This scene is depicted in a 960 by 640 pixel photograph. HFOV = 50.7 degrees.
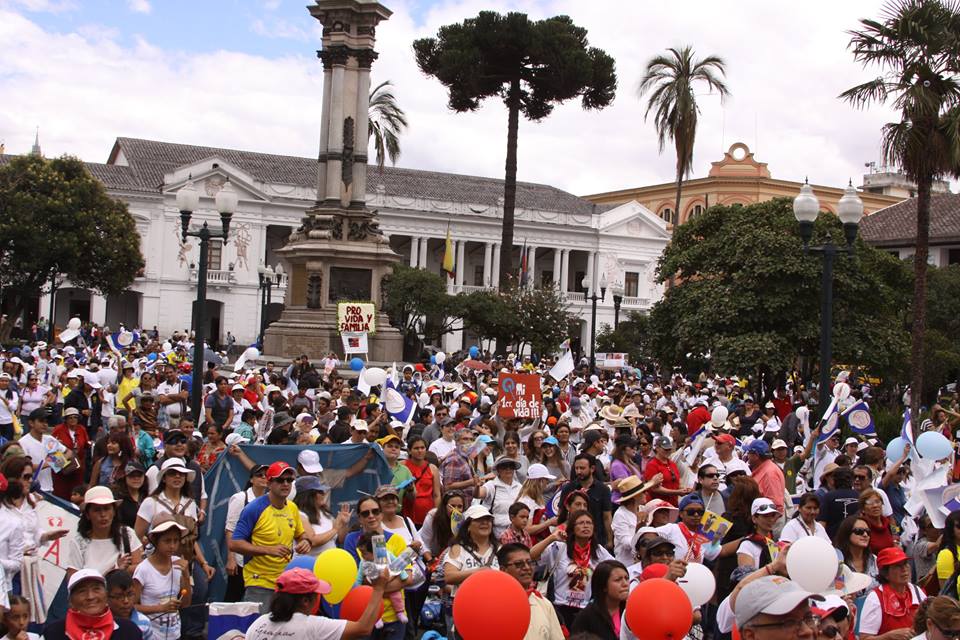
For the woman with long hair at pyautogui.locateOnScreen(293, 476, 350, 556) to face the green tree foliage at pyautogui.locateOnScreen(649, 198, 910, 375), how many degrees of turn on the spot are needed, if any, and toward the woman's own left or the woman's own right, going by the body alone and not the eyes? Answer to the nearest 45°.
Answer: approximately 90° to the woman's own left

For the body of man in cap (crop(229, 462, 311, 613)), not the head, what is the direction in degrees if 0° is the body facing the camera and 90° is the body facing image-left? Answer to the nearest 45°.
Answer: approximately 315°

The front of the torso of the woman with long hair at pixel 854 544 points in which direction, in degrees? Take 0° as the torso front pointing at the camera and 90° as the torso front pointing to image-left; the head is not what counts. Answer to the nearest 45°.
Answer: approximately 315°

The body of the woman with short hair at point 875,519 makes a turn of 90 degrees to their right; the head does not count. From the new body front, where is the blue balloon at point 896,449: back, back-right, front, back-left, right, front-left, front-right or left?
back-right

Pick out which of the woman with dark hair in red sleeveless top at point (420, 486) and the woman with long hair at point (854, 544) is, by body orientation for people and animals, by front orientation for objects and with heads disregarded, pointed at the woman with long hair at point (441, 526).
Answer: the woman with dark hair in red sleeveless top at point (420, 486)

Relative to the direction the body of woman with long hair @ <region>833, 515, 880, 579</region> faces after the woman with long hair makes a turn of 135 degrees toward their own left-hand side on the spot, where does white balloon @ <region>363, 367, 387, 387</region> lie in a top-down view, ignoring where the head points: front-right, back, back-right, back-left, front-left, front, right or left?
front-left

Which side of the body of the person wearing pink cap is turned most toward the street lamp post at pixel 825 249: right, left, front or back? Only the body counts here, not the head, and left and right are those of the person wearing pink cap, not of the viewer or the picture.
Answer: front

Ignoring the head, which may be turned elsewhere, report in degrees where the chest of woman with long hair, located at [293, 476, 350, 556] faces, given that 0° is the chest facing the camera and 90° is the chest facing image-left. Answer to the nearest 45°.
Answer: approximately 315°
